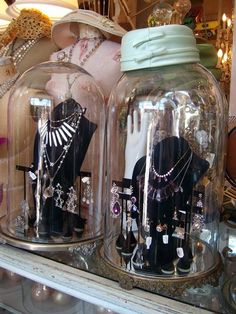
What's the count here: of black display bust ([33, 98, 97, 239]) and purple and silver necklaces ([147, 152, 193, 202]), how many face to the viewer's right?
0

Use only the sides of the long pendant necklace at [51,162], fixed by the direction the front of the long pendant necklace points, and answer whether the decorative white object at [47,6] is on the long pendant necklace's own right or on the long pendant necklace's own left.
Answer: on the long pendant necklace's own right

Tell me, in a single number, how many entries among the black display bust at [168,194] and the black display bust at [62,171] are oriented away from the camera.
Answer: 0
